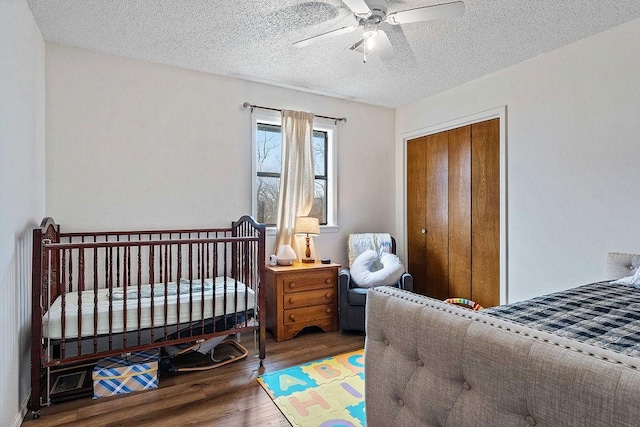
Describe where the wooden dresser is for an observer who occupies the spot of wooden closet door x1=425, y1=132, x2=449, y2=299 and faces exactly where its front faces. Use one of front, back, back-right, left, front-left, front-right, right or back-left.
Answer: front

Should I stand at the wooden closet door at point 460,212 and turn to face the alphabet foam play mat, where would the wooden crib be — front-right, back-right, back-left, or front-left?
front-right

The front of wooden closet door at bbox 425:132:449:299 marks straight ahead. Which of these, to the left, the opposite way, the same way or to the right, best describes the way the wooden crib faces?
to the left

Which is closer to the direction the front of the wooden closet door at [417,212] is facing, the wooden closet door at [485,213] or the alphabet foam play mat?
the alphabet foam play mat

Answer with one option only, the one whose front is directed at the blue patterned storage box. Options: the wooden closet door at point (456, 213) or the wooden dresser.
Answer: the wooden closet door

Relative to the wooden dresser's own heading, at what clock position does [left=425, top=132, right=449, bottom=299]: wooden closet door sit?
The wooden closet door is roughly at 10 o'clock from the wooden dresser.

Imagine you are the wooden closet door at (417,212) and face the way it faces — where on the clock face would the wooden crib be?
The wooden crib is roughly at 12 o'clock from the wooden closet door.

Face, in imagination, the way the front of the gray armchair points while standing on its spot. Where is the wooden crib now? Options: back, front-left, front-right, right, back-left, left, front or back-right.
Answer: front-right

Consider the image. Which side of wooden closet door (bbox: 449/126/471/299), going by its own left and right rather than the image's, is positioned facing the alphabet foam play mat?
front

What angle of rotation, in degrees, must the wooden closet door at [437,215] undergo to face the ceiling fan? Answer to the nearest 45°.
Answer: approximately 45° to its left

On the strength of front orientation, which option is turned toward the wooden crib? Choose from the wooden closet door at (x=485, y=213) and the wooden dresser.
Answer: the wooden closet door

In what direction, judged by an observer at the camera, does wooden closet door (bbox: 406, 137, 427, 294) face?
facing the viewer and to the left of the viewer

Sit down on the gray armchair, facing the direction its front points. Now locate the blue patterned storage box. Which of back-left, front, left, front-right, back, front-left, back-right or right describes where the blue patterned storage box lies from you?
front-right

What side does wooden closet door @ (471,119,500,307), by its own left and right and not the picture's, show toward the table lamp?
front

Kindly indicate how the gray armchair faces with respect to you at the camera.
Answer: facing the viewer

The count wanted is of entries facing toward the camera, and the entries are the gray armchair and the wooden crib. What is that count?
2

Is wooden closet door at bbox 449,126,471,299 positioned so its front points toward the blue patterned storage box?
yes
